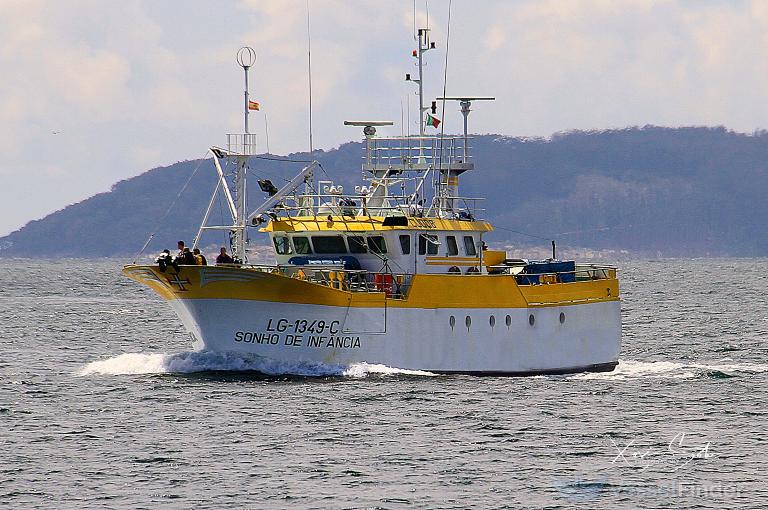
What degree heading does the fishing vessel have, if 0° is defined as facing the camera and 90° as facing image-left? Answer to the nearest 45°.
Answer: approximately 45°
